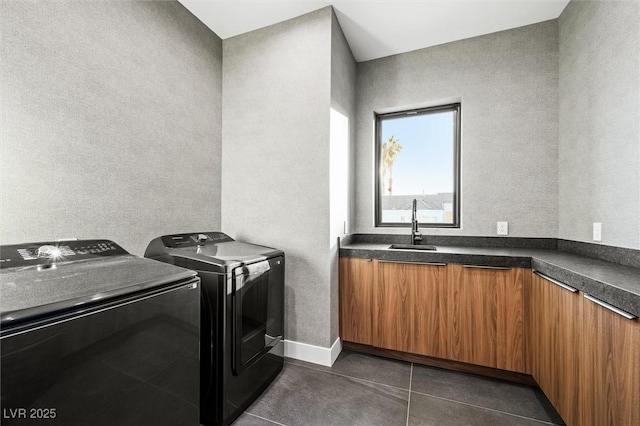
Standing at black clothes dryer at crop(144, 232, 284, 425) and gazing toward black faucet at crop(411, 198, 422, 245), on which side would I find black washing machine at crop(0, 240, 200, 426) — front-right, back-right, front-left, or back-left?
back-right

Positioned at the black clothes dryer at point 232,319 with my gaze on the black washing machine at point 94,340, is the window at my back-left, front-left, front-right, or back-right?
back-left

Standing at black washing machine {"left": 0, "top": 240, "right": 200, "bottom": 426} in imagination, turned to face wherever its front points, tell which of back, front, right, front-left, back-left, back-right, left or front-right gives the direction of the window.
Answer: front-left

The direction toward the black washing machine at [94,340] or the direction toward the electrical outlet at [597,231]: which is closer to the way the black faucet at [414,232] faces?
the black washing machine

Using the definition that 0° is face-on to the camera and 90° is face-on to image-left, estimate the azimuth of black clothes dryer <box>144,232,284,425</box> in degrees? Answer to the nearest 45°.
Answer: approximately 315°

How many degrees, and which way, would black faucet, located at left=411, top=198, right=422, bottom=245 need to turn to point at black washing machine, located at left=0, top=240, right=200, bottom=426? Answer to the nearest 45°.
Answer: approximately 45° to its right

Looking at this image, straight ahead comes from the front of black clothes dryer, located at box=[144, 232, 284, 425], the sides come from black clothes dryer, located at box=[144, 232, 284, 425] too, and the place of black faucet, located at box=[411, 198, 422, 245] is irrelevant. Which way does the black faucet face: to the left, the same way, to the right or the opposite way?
to the right

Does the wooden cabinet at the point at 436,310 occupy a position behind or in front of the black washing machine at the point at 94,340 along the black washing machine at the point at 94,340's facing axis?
in front

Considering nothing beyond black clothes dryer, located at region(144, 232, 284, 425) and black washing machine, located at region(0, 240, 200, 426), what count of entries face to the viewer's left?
0

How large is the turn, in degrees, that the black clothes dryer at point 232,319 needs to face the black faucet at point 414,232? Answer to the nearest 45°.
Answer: approximately 45° to its left

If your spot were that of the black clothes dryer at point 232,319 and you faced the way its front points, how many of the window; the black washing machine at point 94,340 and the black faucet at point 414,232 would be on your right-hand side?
1

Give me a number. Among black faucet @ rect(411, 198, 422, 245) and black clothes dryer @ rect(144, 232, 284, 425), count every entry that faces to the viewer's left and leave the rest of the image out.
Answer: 0

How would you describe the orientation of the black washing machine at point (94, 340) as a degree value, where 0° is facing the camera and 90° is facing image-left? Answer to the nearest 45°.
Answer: approximately 315°
